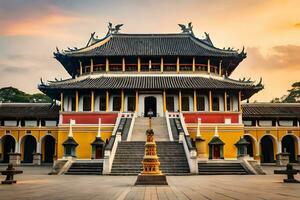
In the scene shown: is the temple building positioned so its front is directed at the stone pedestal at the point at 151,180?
yes

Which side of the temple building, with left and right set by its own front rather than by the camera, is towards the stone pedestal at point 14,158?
right

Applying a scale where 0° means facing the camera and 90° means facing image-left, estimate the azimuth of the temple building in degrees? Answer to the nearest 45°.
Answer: approximately 0°

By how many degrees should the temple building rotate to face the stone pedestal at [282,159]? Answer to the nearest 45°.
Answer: approximately 90° to its left
